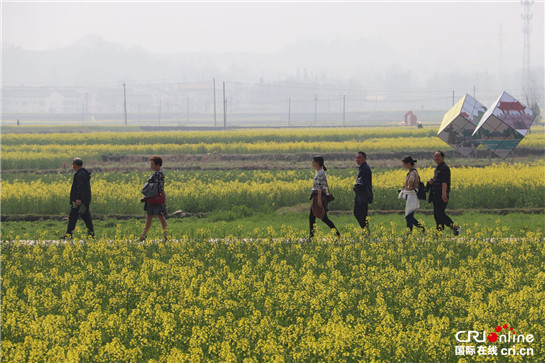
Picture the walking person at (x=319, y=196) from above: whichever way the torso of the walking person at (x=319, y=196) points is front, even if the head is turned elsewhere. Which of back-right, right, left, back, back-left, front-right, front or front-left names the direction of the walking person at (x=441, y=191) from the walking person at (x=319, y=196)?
back

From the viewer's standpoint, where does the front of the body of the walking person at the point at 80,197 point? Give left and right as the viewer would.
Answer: facing to the left of the viewer

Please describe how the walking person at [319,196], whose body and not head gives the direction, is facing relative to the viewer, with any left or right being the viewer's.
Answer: facing to the left of the viewer

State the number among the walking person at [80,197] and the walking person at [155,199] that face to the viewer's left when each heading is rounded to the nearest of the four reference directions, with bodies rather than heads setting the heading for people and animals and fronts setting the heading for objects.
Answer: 2

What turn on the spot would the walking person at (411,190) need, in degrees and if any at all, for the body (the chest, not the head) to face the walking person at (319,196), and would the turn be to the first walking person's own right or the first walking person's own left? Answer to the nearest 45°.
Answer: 0° — they already face them

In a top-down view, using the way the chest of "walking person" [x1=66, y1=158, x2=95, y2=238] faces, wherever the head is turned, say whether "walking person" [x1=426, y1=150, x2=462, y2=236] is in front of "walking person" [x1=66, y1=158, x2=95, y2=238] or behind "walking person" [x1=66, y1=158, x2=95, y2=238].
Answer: behind

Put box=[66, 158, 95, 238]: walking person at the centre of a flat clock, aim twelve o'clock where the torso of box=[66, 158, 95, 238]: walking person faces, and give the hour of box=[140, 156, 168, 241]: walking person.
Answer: box=[140, 156, 168, 241]: walking person is roughly at 7 o'clock from box=[66, 158, 95, 238]: walking person.

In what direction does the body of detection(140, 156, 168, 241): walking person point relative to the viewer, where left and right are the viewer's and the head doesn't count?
facing to the left of the viewer

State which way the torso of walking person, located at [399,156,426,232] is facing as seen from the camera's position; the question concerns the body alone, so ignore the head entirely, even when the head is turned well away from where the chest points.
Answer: to the viewer's left

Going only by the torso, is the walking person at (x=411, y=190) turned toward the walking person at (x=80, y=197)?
yes

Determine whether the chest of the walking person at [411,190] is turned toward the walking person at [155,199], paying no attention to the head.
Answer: yes

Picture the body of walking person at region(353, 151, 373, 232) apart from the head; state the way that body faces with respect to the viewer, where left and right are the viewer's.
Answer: facing to the left of the viewer
